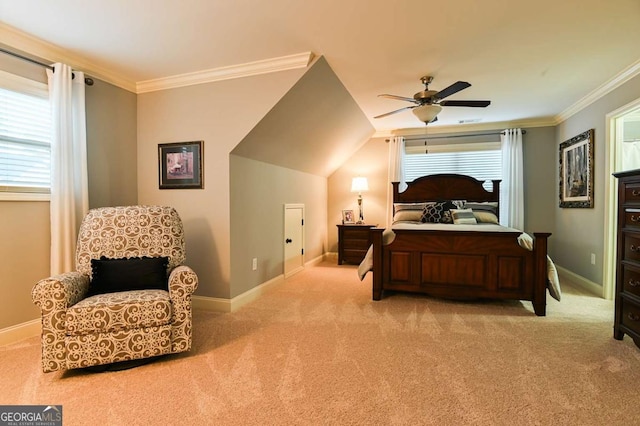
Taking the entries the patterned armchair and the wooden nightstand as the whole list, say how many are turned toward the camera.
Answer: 2

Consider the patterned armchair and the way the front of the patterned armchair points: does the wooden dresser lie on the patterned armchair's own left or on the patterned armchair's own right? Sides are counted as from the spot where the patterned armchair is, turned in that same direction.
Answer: on the patterned armchair's own left

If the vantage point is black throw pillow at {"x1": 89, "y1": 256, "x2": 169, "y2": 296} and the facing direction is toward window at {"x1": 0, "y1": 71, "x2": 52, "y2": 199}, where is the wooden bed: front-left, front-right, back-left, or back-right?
back-right

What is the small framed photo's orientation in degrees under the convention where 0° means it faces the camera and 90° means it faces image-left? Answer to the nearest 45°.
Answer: approximately 0°

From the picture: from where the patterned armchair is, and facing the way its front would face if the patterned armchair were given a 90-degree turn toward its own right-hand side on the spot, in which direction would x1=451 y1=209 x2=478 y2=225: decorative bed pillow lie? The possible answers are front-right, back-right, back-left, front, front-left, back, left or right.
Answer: back

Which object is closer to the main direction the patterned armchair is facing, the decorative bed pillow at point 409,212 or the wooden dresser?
the wooden dresser

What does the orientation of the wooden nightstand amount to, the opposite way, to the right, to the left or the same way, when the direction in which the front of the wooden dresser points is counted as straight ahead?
to the left

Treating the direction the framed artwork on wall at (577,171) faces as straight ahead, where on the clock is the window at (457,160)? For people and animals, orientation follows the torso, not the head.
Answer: The window is roughly at 2 o'clock from the framed artwork on wall.

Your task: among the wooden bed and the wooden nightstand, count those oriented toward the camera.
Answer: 2

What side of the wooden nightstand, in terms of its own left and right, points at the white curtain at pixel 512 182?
left

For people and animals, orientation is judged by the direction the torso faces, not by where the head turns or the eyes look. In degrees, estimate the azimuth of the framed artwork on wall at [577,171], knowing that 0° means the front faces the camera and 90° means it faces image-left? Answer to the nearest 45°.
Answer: approximately 45°

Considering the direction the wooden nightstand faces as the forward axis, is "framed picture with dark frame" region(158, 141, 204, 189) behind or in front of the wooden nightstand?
in front
